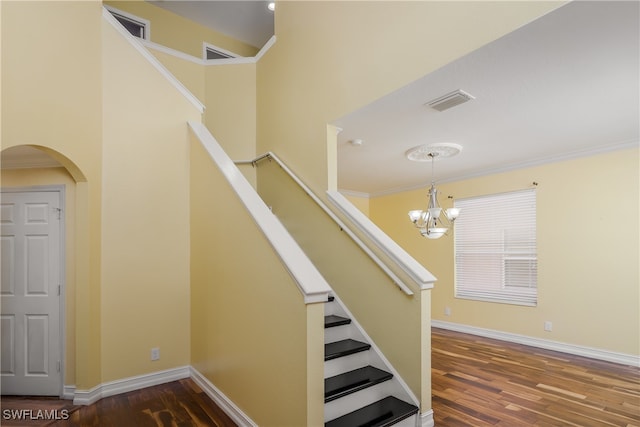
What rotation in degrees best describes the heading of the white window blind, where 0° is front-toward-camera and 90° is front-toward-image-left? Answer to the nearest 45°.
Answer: approximately 45°

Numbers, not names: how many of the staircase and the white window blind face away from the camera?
0

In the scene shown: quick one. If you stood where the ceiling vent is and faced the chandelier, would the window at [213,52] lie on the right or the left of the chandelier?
left

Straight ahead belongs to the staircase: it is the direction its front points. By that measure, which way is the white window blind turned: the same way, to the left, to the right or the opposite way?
to the right

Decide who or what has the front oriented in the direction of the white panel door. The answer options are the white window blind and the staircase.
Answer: the white window blind

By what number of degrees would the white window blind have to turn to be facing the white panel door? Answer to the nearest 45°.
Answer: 0° — it already faces it

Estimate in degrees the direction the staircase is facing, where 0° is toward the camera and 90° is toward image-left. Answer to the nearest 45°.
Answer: approximately 315°

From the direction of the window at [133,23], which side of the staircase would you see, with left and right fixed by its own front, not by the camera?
back

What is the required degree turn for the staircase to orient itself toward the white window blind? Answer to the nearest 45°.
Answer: approximately 90° to its left
